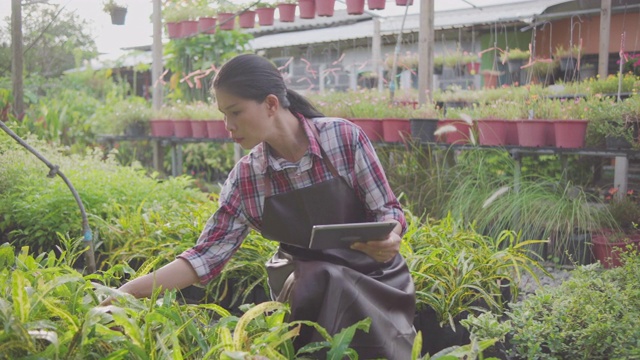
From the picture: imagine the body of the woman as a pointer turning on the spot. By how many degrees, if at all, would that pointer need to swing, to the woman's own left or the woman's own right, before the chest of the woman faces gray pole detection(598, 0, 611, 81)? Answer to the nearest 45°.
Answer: approximately 180°

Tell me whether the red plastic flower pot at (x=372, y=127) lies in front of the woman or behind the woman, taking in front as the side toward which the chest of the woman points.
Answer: behind

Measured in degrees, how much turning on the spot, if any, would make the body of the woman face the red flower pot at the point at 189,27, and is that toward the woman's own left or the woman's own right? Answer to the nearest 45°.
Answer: approximately 135° to the woman's own right

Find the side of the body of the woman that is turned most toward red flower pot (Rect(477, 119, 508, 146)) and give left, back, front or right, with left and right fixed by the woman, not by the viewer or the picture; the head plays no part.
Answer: back

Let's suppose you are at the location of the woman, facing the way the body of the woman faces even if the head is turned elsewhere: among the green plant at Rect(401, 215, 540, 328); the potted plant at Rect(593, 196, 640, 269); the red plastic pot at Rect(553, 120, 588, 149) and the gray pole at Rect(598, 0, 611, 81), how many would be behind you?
4

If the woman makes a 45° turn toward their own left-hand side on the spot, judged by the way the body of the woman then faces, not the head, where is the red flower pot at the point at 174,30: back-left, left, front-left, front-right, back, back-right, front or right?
back

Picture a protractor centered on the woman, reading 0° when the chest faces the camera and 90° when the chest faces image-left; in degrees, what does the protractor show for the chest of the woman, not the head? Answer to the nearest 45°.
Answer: approximately 45°

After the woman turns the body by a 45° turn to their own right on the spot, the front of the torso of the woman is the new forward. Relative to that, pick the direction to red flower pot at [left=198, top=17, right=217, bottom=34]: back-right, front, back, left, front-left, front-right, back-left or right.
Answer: right

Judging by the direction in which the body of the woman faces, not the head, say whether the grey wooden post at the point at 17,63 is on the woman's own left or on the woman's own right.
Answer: on the woman's own right

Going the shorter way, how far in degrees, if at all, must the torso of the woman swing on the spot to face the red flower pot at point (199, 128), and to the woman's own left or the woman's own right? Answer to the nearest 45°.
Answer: approximately 135° to the woman's own right

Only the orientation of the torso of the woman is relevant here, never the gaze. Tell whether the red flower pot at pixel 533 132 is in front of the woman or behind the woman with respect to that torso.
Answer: behind

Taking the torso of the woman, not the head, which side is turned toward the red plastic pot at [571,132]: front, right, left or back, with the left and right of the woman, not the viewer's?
back

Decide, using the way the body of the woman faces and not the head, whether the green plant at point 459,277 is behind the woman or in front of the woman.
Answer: behind

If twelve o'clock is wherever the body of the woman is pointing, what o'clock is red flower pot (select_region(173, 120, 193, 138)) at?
The red flower pot is roughly at 4 o'clock from the woman.

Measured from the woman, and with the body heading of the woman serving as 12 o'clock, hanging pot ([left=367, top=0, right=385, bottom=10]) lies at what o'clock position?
The hanging pot is roughly at 5 o'clock from the woman.

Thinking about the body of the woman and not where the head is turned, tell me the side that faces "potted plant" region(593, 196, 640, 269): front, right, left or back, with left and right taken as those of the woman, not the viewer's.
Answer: back
